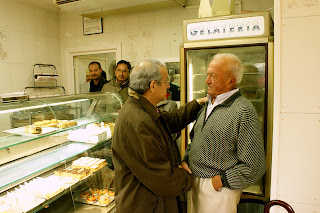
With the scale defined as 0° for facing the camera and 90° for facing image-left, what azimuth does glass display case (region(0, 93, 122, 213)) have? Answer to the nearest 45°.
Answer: approximately 315°

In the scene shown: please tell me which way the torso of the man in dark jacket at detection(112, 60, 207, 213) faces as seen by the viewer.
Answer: to the viewer's right

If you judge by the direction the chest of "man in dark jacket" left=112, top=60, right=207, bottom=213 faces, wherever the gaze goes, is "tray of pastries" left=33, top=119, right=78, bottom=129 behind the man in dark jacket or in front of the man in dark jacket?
behind

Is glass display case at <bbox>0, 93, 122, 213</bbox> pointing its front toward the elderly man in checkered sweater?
yes

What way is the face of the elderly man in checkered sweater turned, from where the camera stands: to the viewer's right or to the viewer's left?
to the viewer's left
